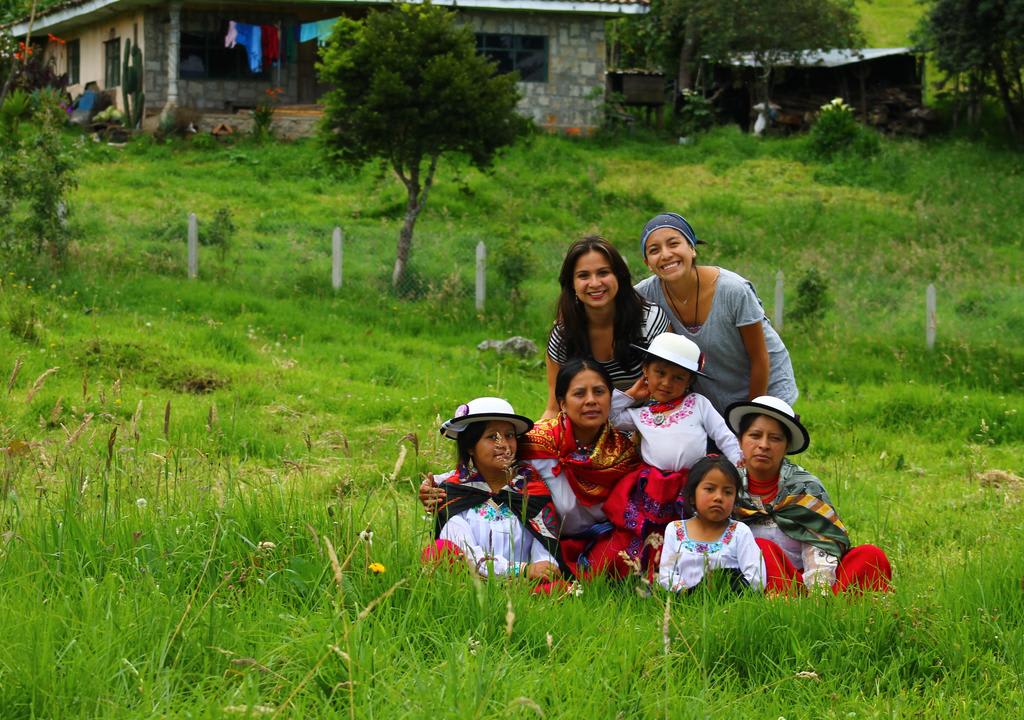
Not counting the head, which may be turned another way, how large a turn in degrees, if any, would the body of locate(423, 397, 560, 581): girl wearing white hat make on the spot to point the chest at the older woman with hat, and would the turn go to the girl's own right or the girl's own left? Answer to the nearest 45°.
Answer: approximately 90° to the girl's own left

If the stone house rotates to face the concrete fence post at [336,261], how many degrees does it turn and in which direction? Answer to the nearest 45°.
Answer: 0° — it already faces it

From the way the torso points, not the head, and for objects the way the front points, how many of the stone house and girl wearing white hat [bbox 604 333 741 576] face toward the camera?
2

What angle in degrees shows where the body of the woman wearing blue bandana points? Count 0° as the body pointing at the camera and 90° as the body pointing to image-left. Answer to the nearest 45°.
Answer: approximately 45°

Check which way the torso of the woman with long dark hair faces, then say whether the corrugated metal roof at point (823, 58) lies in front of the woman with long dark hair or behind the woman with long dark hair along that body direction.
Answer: behind

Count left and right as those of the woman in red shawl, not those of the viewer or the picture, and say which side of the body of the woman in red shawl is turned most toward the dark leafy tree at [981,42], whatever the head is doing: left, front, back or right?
back

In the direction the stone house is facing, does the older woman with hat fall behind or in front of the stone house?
in front

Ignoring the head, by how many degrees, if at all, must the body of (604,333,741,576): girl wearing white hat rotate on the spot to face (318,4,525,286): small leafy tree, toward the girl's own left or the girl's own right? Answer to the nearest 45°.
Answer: approximately 180°

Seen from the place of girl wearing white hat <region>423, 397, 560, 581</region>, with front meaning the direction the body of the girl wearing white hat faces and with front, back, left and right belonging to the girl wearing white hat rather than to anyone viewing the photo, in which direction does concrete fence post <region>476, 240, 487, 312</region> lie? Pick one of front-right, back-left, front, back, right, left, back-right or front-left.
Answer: back

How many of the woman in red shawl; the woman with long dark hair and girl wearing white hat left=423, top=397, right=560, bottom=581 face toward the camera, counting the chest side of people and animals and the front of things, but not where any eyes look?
3

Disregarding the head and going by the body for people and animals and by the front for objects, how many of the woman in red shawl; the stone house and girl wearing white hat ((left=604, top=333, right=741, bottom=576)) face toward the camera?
3

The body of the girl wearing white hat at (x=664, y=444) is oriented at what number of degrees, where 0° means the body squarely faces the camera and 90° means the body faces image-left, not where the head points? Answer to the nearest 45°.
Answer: approximately 0°

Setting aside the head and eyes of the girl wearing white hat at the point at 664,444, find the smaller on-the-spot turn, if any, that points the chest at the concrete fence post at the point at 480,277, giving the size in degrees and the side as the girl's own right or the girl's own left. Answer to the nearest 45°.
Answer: approximately 180°

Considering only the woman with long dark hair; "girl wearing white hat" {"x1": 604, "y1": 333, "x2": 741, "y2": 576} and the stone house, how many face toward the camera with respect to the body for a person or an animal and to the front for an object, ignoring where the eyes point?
3
